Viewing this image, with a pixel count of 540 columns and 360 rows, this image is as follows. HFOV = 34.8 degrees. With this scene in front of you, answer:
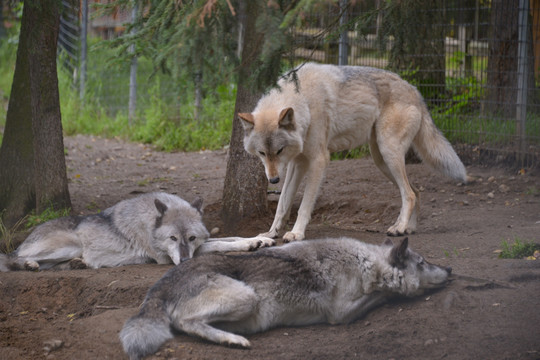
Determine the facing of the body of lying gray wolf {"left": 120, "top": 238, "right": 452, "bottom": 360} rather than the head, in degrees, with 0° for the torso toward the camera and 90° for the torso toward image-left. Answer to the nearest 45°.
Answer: approximately 270°

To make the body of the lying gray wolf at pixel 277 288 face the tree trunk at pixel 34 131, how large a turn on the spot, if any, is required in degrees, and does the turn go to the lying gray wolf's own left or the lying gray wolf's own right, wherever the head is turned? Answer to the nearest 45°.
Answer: approximately 135° to the lying gray wolf's own left

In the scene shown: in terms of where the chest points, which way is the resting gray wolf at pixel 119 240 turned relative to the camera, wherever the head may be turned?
to the viewer's right

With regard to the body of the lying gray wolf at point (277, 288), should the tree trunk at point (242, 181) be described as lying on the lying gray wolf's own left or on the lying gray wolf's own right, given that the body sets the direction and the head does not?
on the lying gray wolf's own left

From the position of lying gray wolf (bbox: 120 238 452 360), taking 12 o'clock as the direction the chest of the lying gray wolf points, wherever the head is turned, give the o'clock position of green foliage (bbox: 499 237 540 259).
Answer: The green foliage is roughly at 11 o'clock from the lying gray wolf.

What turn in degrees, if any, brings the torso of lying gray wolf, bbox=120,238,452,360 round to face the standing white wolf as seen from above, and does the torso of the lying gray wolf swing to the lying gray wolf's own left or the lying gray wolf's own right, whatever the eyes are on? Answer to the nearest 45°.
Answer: approximately 90° to the lying gray wolf's own left

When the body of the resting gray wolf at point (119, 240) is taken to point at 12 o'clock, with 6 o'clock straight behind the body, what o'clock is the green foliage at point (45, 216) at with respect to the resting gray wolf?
The green foliage is roughly at 8 o'clock from the resting gray wolf.

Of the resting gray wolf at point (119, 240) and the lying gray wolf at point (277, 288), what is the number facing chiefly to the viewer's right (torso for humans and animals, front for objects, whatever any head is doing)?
2

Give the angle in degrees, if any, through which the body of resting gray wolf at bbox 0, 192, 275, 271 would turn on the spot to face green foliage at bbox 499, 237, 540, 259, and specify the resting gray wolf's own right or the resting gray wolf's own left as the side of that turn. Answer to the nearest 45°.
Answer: approximately 45° to the resting gray wolf's own right
